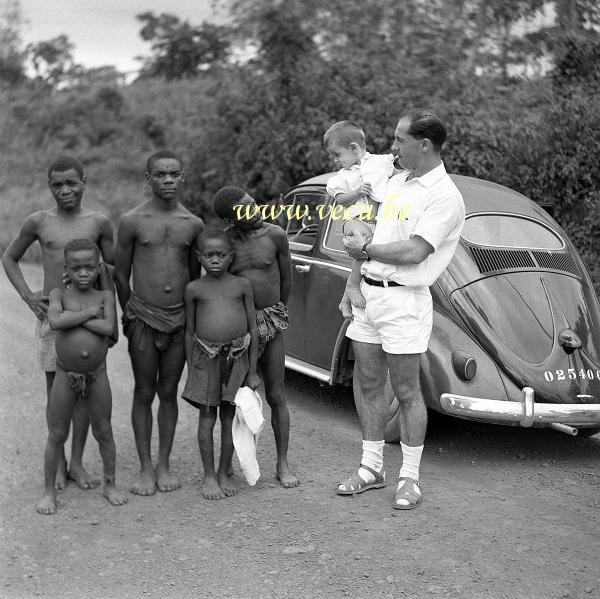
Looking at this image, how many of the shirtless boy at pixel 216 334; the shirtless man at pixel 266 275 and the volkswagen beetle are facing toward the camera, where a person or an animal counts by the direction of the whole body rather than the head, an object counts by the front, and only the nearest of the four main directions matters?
2

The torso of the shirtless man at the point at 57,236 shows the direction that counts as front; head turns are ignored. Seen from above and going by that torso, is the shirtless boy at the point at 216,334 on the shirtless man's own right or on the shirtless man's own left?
on the shirtless man's own left

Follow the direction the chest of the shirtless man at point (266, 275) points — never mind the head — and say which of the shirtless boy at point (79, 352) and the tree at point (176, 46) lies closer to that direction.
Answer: the shirtless boy

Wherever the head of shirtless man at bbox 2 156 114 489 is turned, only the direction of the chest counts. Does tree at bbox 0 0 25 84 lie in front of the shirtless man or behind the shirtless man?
behind

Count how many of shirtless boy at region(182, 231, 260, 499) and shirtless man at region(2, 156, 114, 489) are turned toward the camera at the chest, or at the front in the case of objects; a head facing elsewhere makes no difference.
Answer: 2

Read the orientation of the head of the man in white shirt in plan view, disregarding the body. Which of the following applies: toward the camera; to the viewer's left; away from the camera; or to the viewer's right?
to the viewer's left

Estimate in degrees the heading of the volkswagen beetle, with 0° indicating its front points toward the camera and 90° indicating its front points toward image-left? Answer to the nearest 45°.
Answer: approximately 135°

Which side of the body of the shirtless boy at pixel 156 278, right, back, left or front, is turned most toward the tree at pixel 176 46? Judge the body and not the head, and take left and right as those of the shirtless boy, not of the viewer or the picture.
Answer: back

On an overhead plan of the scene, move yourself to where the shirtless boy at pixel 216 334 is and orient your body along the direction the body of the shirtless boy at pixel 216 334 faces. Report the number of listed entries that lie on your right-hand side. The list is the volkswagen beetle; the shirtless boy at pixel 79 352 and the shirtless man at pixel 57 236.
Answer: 2

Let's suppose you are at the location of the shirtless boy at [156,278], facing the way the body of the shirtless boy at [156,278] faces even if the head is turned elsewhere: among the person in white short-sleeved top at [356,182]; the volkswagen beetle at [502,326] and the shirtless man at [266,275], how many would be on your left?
3

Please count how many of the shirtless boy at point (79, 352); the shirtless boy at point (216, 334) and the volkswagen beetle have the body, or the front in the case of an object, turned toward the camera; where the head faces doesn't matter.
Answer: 2
